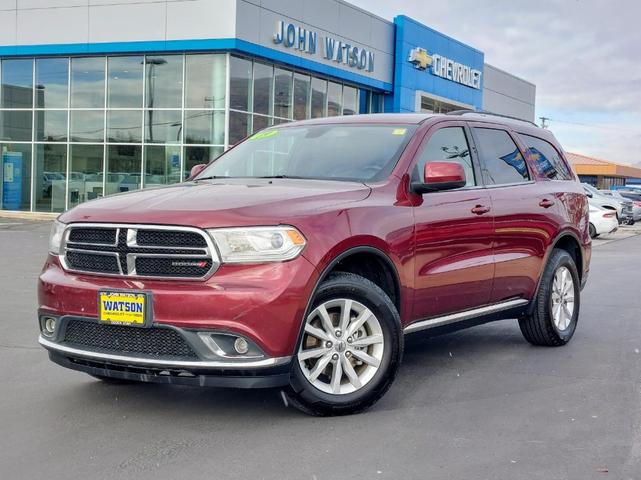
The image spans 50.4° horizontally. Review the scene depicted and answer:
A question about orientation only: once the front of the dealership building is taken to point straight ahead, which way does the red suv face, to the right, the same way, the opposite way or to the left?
to the right

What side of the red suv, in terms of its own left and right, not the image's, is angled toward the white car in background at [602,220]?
back

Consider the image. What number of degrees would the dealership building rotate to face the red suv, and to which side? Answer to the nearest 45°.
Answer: approximately 45° to its right

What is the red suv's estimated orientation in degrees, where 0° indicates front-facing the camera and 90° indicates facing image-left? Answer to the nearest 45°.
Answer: approximately 45°

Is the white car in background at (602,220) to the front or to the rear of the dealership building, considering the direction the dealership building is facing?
to the front

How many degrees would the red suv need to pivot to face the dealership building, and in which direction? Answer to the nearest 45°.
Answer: approximately 135° to its right

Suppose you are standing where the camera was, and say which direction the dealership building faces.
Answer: facing the viewer and to the right of the viewer

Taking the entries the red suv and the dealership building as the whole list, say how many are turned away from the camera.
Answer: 0

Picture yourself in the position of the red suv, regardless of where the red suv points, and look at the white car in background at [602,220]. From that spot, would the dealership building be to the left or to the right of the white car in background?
left
